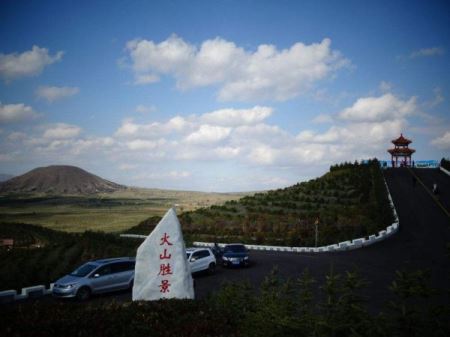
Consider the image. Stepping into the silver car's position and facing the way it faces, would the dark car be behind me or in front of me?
behind

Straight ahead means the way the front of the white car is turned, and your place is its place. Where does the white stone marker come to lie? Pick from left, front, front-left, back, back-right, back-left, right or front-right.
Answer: front-left

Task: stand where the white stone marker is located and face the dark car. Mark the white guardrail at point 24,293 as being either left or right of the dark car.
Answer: left

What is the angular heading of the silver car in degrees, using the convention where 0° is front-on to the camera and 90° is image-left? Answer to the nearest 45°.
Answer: approximately 45°

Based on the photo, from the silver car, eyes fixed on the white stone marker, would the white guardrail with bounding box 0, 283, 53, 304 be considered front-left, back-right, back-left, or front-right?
back-right

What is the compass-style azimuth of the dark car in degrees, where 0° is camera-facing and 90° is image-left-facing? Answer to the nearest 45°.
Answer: approximately 0°

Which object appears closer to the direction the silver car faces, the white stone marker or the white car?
the white stone marker

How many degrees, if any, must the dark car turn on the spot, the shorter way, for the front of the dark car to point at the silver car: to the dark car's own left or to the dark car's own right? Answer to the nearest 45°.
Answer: approximately 45° to the dark car's own right

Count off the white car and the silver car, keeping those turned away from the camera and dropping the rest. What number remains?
0

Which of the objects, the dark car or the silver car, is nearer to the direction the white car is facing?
the silver car

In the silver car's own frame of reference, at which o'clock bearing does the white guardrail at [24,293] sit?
The white guardrail is roughly at 2 o'clock from the silver car.
